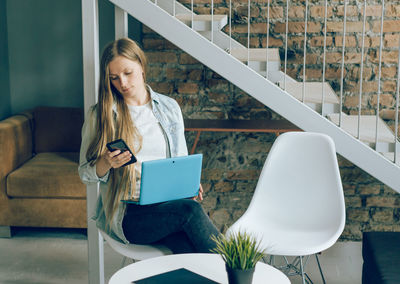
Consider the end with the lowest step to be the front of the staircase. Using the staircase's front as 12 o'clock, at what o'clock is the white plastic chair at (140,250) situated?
The white plastic chair is roughly at 4 o'clock from the staircase.

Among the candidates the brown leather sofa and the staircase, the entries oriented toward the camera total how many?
1

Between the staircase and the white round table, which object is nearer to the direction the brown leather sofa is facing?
the white round table

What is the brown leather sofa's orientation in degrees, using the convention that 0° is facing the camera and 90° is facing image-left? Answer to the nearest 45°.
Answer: approximately 0°

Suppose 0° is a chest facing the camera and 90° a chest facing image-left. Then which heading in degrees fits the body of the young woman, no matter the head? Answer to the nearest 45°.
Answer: approximately 315°

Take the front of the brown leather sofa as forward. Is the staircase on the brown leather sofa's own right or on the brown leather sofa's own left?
on the brown leather sofa's own left

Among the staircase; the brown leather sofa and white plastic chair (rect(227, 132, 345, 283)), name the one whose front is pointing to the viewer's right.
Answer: the staircase

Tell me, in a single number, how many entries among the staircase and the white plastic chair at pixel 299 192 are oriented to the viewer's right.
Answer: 1

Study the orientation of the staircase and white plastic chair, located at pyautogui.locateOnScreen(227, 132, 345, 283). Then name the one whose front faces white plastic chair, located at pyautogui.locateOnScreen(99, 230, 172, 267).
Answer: white plastic chair, located at pyautogui.locateOnScreen(227, 132, 345, 283)

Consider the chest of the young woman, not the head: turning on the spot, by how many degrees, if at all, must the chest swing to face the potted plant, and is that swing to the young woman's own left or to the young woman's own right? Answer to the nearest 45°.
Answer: approximately 45° to the young woman's own right

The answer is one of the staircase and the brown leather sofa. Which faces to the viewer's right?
the staircase
